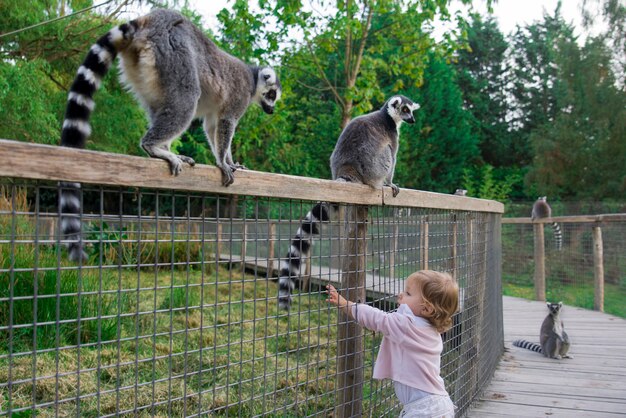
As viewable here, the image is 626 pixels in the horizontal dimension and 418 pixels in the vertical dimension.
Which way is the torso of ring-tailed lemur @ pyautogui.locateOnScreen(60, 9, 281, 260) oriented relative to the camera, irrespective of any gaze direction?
to the viewer's right

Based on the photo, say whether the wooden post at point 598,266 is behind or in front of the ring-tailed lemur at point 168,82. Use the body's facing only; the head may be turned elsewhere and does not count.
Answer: in front

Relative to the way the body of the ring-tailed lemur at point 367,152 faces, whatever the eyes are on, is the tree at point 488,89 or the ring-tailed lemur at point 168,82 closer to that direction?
the tree

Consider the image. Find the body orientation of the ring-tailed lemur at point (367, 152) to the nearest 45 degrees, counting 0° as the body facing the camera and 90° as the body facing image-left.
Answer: approximately 270°

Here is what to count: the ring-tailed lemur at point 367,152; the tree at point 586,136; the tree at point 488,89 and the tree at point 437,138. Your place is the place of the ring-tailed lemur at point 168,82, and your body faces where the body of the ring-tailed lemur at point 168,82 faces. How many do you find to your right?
0

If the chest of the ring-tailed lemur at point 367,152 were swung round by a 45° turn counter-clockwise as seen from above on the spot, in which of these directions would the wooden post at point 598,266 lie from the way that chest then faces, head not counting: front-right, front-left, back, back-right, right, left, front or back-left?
front

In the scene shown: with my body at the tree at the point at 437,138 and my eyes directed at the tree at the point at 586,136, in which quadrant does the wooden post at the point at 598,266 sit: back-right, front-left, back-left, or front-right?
front-right

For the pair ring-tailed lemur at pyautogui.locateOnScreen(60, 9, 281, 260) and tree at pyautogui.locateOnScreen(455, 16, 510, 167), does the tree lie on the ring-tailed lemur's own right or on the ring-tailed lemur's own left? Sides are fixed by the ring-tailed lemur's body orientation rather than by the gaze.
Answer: on the ring-tailed lemur's own left

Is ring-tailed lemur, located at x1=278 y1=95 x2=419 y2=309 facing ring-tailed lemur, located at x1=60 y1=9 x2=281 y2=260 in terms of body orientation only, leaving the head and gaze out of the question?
no

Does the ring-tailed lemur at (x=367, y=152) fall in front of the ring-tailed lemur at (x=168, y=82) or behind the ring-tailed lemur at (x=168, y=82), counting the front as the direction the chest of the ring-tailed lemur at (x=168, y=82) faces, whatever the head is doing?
in front

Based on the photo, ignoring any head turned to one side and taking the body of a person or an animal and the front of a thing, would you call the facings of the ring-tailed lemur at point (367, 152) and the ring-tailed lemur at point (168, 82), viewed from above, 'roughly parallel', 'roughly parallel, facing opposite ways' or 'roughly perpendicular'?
roughly parallel

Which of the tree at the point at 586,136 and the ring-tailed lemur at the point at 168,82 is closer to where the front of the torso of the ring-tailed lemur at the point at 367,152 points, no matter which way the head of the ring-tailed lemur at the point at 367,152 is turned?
the tree
